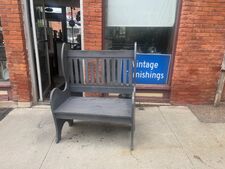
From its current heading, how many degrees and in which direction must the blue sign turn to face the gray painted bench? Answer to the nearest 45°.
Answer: approximately 45° to its right

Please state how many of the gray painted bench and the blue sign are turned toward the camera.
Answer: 2

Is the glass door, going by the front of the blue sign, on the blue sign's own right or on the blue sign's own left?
on the blue sign's own right

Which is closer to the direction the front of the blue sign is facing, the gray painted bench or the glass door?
the gray painted bench

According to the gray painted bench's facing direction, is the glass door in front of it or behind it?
behind

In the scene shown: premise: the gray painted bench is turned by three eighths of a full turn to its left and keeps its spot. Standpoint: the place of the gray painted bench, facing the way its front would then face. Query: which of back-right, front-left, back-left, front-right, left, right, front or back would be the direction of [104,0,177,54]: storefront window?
front

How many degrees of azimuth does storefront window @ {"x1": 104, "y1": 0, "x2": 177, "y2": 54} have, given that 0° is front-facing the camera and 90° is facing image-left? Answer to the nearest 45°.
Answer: approximately 0°

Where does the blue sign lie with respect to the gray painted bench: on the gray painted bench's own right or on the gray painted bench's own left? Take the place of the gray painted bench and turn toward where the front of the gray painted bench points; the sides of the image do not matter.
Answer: on the gray painted bench's own left

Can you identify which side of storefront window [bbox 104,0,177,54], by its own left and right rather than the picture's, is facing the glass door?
right
